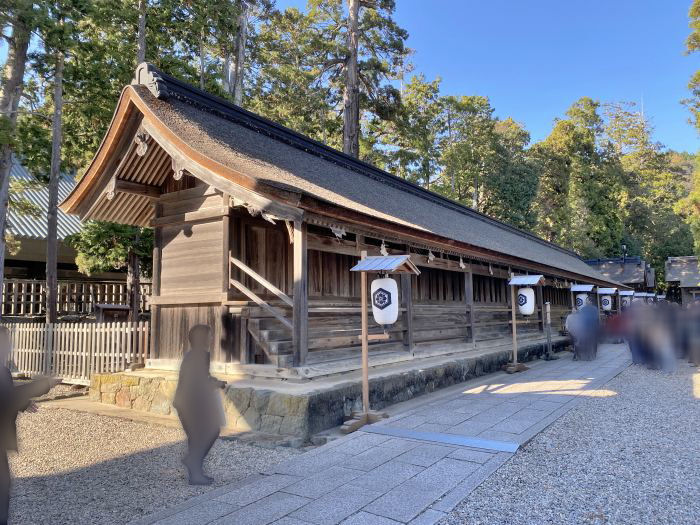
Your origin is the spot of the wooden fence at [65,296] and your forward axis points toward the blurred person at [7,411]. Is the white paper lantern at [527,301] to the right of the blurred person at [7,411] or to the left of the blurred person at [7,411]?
left
